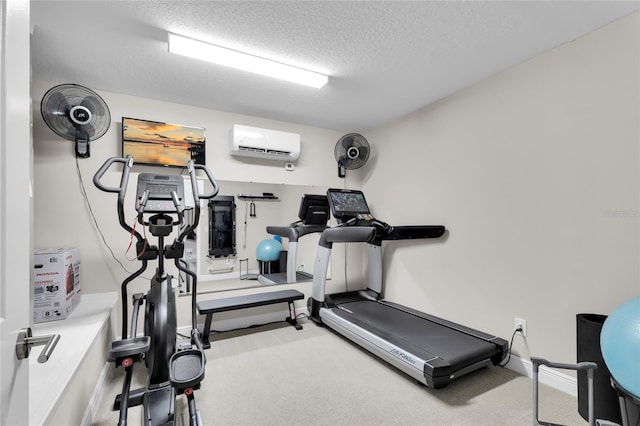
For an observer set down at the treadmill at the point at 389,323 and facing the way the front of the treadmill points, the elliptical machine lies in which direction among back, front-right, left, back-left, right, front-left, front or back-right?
left

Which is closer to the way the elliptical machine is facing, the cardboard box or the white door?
the cardboard box

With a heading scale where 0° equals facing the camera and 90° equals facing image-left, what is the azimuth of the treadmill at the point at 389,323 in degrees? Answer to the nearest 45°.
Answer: approximately 135°

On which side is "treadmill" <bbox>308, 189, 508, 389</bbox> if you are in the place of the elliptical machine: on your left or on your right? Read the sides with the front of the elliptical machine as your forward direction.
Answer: on your right

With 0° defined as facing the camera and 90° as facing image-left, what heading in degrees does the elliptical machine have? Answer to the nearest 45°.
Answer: approximately 180°

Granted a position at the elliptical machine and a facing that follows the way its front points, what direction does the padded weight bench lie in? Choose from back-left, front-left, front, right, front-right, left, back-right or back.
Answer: front-right

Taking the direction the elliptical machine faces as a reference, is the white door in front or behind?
behind

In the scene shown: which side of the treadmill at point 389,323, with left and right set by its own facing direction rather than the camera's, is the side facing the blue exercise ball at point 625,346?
back

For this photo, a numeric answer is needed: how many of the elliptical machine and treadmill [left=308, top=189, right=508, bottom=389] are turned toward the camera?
0

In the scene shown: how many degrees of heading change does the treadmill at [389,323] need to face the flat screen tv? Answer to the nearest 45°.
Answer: approximately 45° to its left

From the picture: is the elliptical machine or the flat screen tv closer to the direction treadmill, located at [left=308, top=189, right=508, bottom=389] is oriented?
the flat screen tv

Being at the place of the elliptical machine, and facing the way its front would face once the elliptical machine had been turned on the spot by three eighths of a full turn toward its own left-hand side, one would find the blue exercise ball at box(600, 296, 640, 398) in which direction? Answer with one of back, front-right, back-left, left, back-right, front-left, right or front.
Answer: left

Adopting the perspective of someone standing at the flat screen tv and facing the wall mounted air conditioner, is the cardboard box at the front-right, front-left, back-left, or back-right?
back-right
